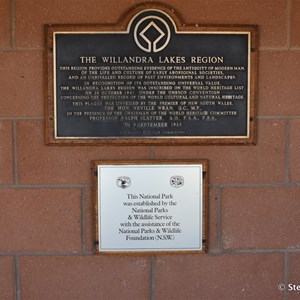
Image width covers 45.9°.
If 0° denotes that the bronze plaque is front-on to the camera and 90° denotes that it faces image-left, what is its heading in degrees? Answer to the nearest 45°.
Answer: approximately 0°

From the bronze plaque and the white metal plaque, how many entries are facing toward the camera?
2
